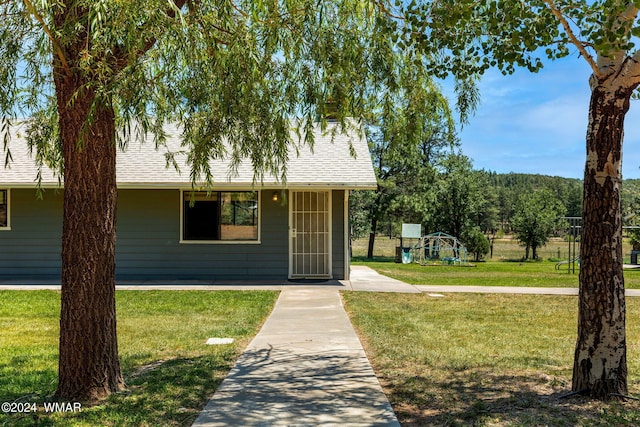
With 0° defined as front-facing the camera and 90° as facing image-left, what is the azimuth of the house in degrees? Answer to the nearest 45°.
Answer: approximately 0°

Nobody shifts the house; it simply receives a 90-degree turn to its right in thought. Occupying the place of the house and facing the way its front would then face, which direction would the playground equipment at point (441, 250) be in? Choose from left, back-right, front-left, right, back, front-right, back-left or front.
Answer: back-right
